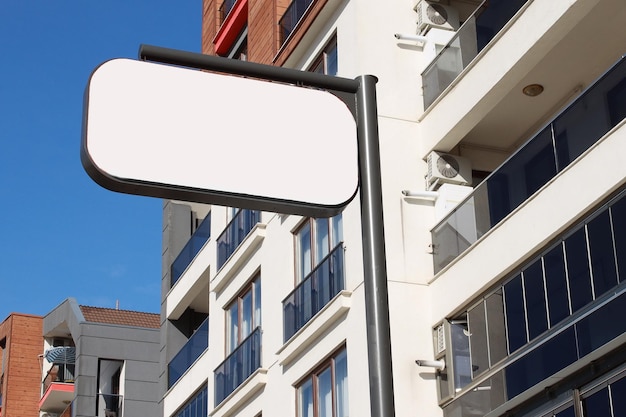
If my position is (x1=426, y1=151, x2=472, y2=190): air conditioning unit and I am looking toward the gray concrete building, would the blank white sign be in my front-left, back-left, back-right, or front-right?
back-left

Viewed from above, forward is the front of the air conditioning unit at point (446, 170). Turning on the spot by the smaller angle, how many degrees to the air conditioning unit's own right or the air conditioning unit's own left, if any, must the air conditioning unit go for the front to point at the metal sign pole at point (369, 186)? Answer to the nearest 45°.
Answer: approximately 45° to the air conditioning unit's own right

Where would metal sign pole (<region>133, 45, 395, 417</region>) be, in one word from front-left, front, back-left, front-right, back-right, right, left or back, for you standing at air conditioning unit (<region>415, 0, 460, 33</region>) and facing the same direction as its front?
front-right

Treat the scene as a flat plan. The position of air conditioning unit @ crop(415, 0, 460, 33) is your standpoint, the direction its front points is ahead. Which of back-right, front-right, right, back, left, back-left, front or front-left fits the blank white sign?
front-right
